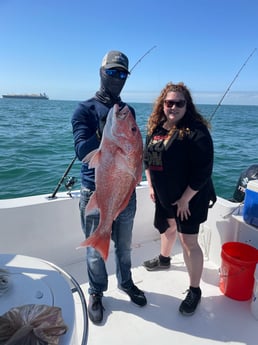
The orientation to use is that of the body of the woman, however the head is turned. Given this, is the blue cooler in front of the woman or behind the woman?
behind

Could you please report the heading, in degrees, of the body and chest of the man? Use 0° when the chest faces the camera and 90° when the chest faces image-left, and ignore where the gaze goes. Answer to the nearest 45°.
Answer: approximately 315°

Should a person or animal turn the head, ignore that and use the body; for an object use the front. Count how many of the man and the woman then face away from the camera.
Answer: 0

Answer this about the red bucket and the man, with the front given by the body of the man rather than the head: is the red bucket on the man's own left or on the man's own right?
on the man's own left
